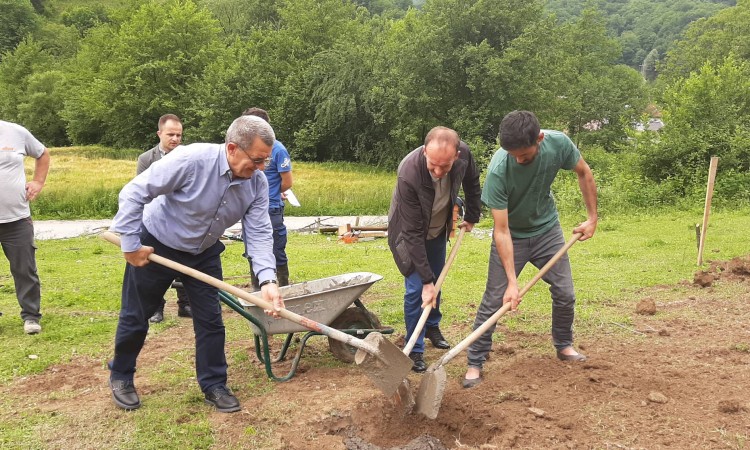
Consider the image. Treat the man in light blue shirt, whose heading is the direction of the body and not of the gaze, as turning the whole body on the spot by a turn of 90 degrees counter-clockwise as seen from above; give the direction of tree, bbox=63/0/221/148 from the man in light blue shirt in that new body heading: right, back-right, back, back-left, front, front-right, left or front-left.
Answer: front-left

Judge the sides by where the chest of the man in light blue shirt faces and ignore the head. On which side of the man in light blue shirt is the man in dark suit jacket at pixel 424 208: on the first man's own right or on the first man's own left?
on the first man's own left

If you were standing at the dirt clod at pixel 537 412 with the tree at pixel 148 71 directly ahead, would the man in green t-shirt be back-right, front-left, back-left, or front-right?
front-right

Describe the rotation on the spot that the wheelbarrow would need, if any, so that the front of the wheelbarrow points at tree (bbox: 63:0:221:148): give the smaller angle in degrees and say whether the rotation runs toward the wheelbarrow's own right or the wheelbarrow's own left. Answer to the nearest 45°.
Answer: approximately 90° to the wheelbarrow's own left

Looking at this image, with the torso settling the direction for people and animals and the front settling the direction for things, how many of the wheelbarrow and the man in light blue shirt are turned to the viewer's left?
0

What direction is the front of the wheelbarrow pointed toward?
to the viewer's right

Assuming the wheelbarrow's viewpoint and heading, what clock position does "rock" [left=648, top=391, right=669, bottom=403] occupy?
The rock is roughly at 1 o'clock from the wheelbarrow.

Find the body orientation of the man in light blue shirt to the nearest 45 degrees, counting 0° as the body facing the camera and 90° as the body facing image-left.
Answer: approximately 315°

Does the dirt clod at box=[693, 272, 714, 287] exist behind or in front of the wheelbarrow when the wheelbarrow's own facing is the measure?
in front

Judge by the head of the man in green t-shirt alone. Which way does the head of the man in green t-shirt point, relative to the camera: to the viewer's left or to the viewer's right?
to the viewer's left

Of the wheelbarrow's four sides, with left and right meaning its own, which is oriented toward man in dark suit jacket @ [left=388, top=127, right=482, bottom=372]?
front

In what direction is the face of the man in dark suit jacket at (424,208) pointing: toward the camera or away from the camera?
toward the camera

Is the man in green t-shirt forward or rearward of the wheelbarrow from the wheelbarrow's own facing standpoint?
forward
